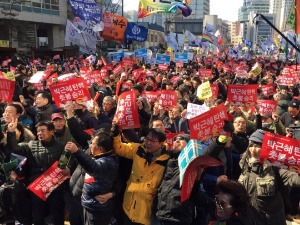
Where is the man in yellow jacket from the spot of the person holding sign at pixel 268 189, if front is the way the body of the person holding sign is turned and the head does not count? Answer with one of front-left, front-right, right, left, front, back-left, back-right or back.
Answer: right

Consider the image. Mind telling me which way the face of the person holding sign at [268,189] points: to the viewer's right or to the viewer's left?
to the viewer's left

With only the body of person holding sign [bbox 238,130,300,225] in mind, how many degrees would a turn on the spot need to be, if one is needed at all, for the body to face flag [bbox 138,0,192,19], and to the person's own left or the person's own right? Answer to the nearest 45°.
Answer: approximately 180°

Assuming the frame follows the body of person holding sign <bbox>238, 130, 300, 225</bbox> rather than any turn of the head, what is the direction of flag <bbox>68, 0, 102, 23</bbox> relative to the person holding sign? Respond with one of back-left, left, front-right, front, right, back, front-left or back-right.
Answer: back-right

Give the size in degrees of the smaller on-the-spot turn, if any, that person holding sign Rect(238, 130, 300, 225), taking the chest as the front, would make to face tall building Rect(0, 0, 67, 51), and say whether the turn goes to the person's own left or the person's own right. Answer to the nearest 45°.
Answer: approximately 135° to the person's own right

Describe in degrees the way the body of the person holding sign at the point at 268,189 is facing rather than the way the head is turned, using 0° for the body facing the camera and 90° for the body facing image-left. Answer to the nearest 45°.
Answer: approximately 0°

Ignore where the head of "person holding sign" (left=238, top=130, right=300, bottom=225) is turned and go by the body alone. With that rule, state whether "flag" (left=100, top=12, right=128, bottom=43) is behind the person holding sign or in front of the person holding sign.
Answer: behind

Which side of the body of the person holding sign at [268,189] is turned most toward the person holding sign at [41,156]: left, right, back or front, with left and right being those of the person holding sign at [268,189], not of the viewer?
right

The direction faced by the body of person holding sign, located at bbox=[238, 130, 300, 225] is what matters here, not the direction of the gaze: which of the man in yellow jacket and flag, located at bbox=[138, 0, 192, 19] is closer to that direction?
the man in yellow jacket
